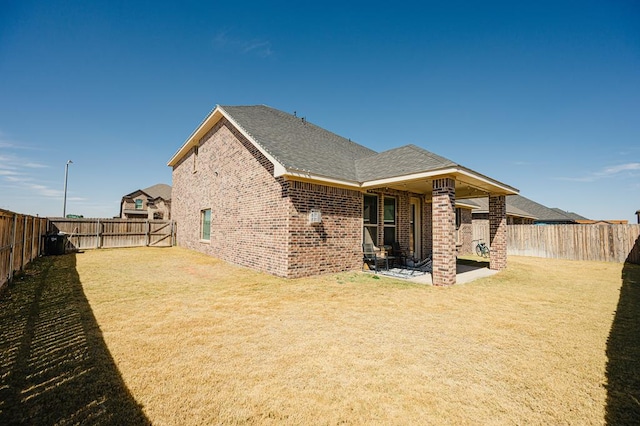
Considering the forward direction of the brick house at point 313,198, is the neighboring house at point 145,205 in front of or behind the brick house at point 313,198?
in front

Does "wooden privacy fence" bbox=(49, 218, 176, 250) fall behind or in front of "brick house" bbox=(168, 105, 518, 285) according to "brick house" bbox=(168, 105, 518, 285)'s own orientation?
in front

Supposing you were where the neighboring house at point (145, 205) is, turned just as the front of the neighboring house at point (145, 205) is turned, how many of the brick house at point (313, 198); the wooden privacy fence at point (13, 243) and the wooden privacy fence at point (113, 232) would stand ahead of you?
3

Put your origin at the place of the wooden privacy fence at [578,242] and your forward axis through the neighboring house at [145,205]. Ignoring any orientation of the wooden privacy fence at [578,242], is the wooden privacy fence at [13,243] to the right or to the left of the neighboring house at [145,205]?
left

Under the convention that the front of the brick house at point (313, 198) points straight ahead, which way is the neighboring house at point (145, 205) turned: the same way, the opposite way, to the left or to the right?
the opposite way

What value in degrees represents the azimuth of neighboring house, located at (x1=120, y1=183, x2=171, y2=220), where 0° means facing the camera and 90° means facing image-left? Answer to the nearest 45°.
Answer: approximately 0°

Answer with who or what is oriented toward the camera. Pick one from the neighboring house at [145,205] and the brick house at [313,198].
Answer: the neighboring house

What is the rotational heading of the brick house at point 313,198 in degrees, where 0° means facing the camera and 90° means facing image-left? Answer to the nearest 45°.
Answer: approximately 135°

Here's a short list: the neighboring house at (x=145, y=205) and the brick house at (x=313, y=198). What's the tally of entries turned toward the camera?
1

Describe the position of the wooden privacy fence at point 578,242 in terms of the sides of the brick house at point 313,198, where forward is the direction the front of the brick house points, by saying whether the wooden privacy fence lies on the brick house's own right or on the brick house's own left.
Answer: on the brick house's own right

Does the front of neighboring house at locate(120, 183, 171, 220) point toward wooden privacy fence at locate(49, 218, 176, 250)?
yes
